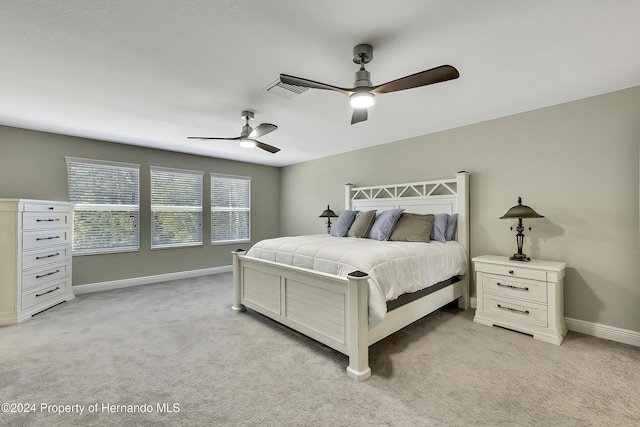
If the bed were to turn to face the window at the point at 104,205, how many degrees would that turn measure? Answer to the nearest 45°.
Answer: approximately 45° to its right

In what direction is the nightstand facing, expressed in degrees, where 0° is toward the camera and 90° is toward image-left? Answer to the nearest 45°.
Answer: approximately 45°

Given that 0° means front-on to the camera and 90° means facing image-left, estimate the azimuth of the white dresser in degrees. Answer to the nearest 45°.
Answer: approximately 315°

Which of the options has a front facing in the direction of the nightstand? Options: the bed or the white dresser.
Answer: the white dresser

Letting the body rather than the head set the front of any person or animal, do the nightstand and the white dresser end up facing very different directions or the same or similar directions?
very different directions

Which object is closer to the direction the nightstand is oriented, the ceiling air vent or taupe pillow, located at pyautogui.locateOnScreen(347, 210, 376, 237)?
the ceiling air vent

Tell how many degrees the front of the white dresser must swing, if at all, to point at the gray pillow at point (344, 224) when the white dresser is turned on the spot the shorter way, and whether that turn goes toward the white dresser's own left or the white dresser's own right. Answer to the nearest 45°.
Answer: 0° — it already faces it

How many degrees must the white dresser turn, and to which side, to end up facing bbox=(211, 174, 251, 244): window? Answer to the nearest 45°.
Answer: approximately 45° to its left
